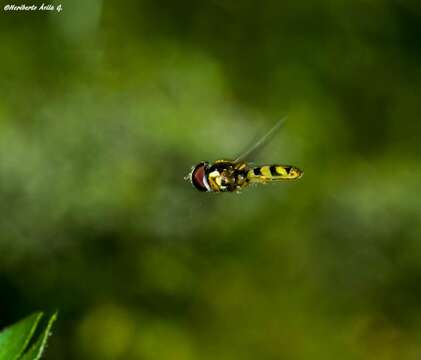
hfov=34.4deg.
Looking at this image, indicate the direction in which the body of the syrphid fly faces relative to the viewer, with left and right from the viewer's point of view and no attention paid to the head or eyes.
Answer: facing to the left of the viewer
